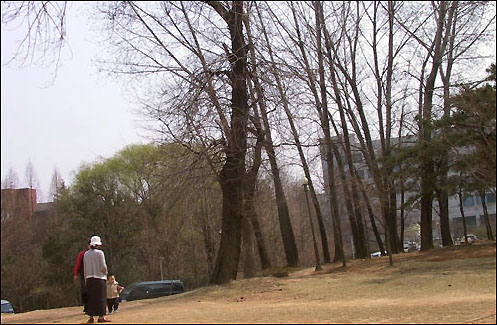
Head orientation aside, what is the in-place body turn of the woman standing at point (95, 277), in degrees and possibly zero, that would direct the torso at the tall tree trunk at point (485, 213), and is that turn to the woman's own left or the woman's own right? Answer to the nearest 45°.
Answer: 0° — they already face it

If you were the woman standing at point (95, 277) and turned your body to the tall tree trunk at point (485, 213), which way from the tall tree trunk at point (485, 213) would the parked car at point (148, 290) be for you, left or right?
left

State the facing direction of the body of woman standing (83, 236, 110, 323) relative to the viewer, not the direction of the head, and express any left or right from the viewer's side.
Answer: facing away from the viewer and to the right of the viewer
